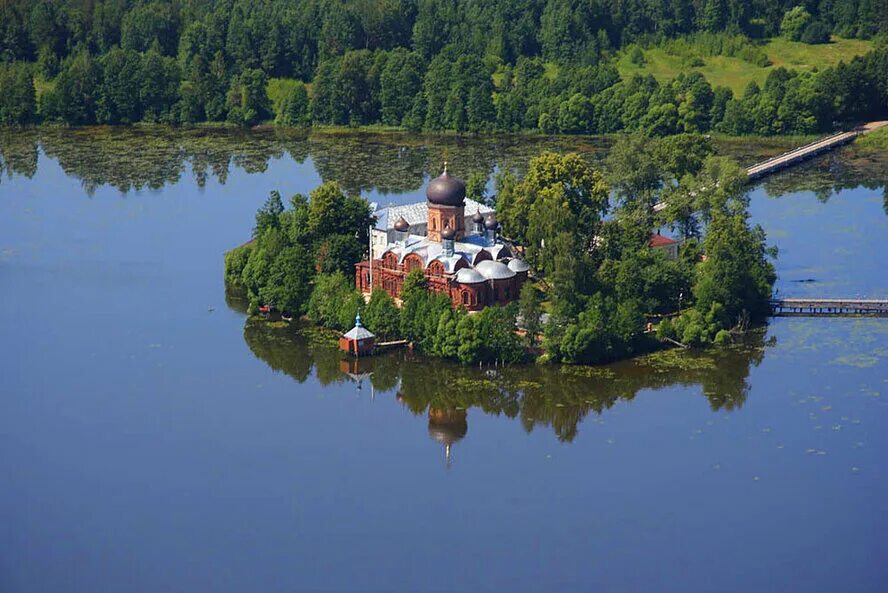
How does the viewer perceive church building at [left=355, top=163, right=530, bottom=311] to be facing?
facing away from the viewer and to the left of the viewer

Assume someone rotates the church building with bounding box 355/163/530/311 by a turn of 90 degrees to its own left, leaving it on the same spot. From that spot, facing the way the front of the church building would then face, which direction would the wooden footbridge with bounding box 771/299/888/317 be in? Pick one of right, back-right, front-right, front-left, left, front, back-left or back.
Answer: back-left
